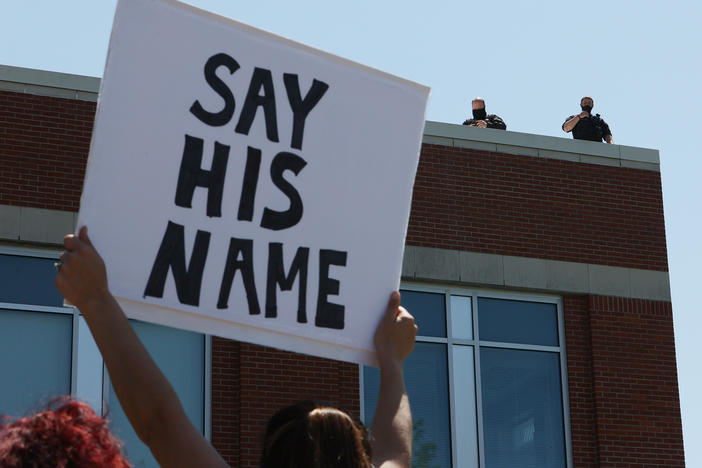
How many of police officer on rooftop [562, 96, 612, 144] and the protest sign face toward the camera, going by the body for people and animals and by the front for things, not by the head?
2

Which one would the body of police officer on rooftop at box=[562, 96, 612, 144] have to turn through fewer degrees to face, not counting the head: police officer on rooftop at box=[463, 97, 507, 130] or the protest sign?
the protest sign

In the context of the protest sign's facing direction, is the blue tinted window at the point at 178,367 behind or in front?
behind

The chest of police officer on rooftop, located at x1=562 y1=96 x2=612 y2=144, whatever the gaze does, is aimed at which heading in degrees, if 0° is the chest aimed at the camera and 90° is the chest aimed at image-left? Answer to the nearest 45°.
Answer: approximately 0°

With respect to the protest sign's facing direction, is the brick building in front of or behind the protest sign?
behind

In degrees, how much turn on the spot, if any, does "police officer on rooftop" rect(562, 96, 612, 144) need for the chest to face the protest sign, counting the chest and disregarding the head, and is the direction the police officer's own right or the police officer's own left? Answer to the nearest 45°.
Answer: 0° — they already face it

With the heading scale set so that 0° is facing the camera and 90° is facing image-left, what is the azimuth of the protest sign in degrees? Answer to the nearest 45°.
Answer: approximately 0°

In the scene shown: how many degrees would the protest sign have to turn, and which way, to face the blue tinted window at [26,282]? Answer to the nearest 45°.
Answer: approximately 180°

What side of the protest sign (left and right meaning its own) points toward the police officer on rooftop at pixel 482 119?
back
